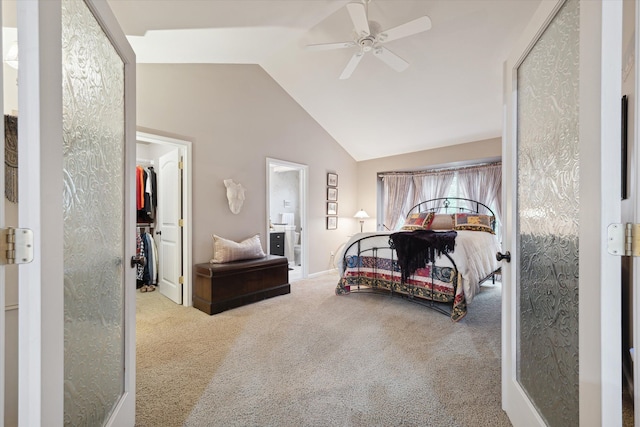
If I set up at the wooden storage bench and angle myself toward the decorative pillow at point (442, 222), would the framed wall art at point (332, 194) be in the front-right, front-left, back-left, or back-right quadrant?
front-left

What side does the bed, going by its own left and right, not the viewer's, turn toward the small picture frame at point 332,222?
right

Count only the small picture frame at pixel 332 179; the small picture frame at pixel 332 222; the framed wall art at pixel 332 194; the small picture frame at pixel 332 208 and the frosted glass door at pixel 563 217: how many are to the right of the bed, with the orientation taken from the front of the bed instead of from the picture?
4

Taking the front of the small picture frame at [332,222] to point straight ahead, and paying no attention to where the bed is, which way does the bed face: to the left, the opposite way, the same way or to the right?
to the right

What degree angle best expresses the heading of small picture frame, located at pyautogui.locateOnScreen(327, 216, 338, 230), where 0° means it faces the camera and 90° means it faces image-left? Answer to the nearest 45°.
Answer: approximately 315°

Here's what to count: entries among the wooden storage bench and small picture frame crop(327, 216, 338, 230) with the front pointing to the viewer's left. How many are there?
0

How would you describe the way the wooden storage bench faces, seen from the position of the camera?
facing the viewer and to the right of the viewer

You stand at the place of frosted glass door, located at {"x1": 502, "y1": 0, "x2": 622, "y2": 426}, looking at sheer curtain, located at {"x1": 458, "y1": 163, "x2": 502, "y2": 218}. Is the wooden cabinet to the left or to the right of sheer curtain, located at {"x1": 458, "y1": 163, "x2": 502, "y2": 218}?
left

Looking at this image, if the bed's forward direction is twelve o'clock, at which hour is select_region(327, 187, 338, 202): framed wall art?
The framed wall art is roughly at 3 o'clock from the bed.

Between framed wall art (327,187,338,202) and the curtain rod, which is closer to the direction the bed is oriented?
the framed wall art

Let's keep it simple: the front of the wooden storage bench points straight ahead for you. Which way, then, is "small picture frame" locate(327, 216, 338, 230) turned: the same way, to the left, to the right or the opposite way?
the same way

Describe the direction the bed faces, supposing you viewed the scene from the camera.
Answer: facing the viewer and to the left of the viewer
